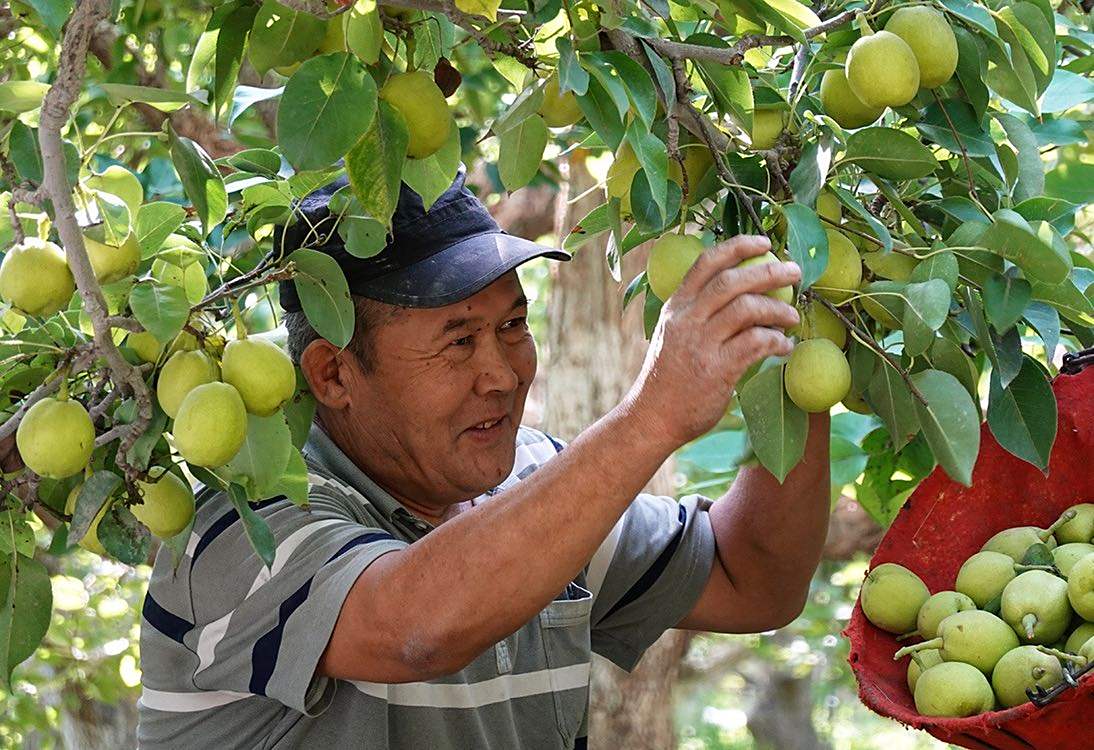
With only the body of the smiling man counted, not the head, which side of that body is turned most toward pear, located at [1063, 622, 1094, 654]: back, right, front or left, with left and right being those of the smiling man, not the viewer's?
front

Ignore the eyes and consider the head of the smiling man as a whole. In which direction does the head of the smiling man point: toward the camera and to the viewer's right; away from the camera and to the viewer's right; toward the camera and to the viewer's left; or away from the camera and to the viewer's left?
toward the camera and to the viewer's right

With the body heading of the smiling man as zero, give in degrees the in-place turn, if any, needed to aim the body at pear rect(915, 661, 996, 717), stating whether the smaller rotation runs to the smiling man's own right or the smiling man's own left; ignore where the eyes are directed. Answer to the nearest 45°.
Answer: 0° — they already face it

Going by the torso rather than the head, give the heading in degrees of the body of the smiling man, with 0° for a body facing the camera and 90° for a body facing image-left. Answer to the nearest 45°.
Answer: approximately 315°

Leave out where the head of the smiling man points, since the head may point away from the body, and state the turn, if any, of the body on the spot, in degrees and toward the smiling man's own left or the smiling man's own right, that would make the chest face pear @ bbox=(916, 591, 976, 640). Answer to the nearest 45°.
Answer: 0° — they already face it

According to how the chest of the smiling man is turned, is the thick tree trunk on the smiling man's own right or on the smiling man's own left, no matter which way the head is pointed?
on the smiling man's own left
